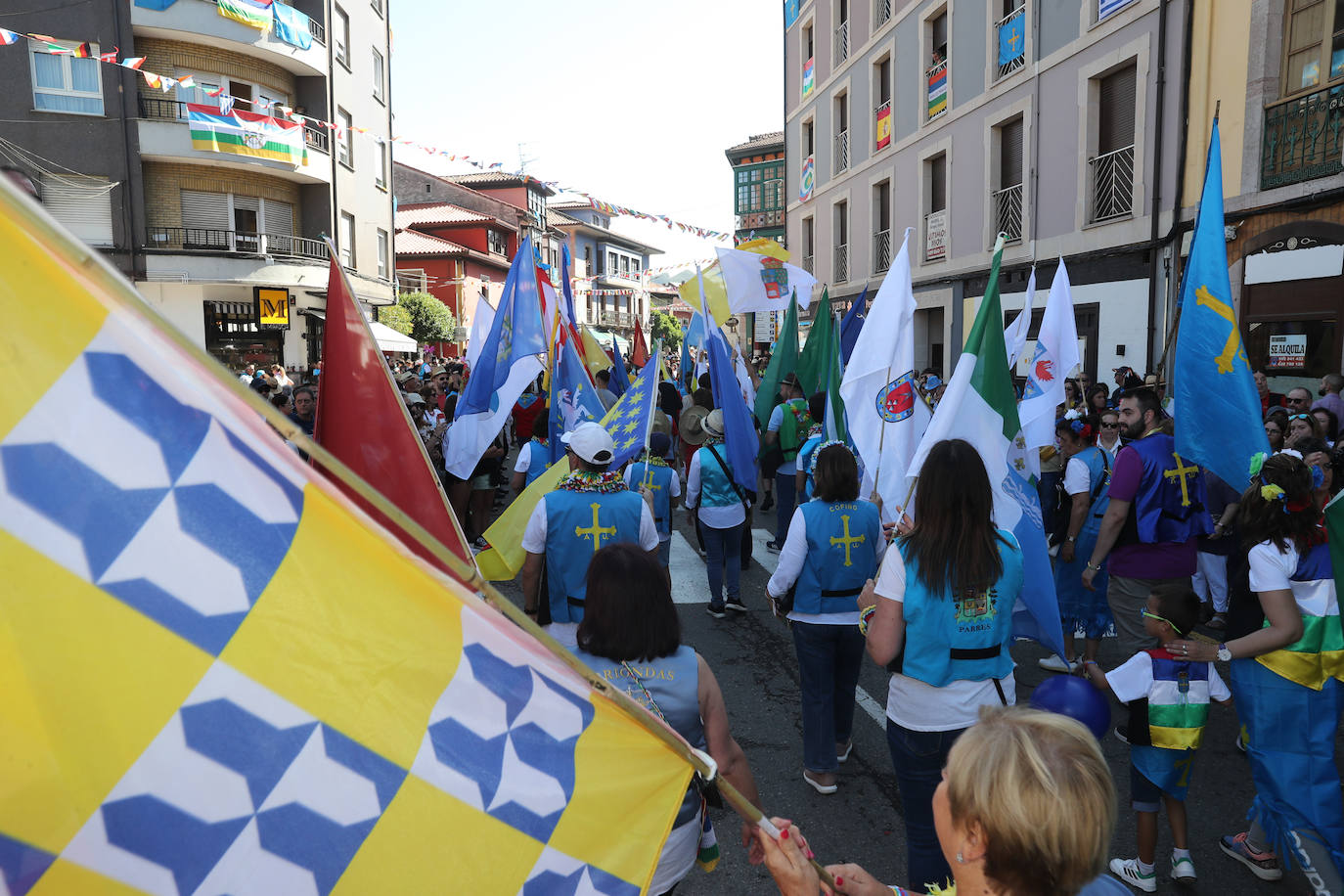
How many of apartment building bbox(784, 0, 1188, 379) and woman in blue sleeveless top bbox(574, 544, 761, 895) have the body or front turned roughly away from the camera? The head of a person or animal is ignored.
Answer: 1

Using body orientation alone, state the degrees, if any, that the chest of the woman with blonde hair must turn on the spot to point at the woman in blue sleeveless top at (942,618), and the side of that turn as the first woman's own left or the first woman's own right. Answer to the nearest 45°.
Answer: approximately 45° to the first woman's own right

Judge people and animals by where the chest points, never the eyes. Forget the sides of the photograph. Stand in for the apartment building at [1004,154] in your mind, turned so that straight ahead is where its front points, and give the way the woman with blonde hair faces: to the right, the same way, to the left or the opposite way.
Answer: to the right

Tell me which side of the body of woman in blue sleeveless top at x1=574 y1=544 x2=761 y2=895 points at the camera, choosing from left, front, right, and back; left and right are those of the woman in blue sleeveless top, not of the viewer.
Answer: back

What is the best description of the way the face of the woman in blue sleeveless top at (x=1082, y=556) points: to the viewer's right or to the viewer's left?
to the viewer's left

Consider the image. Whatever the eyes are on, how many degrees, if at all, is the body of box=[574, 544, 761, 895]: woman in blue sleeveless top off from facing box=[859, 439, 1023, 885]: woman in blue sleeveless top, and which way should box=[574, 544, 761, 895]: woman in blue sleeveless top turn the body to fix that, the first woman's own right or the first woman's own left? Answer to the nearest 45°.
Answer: approximately 90° to the first woman's own right

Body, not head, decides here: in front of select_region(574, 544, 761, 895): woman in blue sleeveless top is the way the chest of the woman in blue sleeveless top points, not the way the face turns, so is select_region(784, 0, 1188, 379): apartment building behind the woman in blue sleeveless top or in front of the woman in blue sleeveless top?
in front

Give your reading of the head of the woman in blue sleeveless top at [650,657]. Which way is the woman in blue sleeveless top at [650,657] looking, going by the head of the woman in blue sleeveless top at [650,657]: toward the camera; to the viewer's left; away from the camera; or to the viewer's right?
away from the camera

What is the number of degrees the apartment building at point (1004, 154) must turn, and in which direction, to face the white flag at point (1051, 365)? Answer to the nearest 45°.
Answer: approximately 45° to its left

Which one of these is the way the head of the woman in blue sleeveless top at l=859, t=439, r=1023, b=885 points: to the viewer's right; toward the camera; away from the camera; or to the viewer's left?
away from the camera

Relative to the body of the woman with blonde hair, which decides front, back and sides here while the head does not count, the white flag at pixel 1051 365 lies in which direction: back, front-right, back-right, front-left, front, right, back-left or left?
front-right

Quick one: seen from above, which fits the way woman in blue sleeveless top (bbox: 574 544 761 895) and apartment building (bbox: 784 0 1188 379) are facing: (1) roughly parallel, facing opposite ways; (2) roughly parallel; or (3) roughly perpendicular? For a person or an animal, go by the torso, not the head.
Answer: roughly perpendicular

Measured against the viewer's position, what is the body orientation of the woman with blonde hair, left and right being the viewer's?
facing away from the viewer and to the left of the viewer
